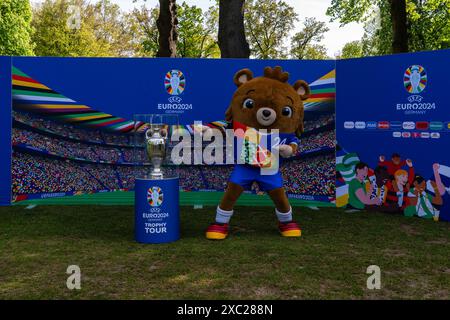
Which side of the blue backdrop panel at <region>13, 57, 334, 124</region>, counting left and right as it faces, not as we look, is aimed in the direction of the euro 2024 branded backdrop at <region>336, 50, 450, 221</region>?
left

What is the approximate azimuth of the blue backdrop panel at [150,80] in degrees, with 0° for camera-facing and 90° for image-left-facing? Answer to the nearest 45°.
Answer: approximately 0°

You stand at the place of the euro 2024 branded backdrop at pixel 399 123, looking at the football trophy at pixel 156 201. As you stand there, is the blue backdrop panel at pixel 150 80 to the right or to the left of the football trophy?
right

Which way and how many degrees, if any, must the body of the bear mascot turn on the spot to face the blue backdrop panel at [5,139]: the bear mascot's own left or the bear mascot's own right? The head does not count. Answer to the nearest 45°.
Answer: approximately 90° to the bear mascot's own right

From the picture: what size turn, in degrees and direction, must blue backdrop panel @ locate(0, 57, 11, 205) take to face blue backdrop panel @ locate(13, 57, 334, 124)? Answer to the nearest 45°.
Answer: approximately 45° to its left

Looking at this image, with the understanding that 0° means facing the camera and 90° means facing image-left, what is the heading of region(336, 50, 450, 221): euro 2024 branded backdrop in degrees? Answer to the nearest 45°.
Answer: approximately 45°

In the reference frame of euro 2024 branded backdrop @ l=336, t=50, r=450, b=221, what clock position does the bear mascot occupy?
The bear mascot is roughly at 12 o'clock from the euro 2024 branded backdrop.
